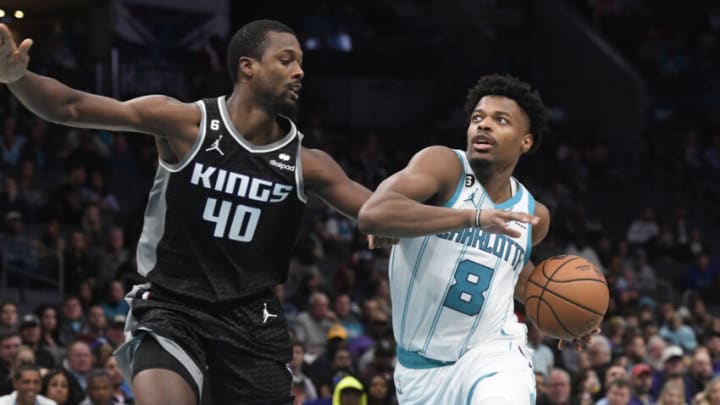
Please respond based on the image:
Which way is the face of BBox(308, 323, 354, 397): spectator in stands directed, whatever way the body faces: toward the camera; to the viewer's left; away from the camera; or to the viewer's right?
toward the camera

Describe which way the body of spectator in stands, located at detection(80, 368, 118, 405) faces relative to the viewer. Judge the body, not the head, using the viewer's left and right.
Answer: facing the viewer

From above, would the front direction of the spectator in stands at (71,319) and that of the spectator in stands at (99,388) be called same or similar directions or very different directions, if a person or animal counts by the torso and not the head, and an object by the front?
same or similar directions

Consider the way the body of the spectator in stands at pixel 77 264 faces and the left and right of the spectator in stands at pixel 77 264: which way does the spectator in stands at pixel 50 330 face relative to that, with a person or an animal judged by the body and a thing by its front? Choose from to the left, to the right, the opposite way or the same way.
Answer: the same way

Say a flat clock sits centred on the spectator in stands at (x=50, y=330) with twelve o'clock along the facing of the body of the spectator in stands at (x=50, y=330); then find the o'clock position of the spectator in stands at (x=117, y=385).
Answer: the spectator in stands at (x=117, y=385) is roughly at 11 o'clock from the spectator in stands at (x=50, y=330).

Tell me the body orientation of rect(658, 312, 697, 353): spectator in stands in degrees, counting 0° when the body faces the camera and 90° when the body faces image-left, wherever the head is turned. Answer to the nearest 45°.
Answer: approximately 0°

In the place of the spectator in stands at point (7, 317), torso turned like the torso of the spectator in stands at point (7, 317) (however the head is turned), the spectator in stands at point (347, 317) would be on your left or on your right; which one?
on your left

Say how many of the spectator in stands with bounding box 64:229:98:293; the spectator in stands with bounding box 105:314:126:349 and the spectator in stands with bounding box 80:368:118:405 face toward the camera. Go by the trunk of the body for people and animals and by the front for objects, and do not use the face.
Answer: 3

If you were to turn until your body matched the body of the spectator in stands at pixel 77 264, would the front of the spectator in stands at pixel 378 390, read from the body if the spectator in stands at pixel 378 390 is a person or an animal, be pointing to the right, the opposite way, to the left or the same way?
the same way

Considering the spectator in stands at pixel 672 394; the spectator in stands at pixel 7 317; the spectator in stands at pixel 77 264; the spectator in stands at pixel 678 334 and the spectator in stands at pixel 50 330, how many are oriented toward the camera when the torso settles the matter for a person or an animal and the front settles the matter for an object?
5

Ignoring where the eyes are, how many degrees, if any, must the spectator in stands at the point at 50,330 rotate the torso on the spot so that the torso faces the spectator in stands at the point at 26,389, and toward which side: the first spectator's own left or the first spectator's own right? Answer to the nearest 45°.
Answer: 0° — they already face them

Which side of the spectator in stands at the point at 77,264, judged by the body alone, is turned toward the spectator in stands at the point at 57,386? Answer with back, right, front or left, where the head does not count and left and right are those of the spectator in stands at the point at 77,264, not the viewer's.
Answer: front

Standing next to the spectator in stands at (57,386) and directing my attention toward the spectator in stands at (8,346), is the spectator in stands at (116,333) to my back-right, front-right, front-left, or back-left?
front-right

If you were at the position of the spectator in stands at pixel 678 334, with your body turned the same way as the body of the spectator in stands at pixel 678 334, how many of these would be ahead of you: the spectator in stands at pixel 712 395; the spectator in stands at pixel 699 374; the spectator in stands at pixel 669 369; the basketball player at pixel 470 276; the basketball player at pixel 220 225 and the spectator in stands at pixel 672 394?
6

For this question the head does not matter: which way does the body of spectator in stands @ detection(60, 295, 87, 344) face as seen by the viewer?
toward the camera

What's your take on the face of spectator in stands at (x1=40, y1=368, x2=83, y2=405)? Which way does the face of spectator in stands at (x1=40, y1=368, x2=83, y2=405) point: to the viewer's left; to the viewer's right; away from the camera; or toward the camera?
toward the camera

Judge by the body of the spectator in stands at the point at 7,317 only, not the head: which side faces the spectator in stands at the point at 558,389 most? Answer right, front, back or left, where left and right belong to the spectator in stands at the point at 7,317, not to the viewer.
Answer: left

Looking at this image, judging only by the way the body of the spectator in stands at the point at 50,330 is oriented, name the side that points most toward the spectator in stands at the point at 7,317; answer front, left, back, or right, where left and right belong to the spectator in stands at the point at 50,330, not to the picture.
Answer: right

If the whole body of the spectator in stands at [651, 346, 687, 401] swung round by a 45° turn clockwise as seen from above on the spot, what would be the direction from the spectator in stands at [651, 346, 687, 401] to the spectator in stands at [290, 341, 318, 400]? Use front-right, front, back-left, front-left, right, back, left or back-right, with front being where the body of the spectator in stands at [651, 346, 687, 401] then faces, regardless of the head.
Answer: front

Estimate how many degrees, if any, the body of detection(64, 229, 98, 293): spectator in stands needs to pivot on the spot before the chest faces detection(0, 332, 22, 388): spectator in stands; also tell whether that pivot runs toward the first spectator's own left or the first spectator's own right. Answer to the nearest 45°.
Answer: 0° — they already face them

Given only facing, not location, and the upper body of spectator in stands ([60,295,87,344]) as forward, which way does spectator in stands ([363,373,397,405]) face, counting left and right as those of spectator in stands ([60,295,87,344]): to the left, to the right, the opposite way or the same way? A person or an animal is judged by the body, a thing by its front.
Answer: the same way
